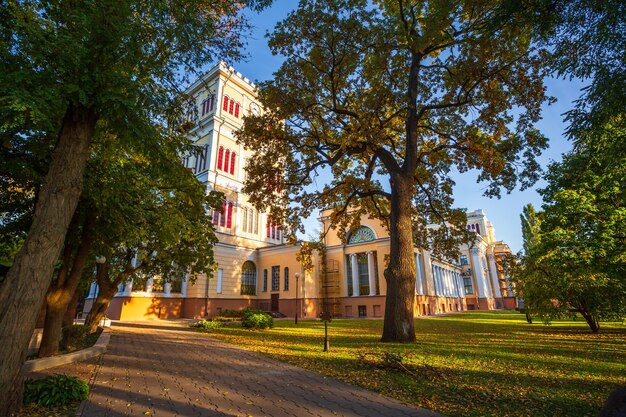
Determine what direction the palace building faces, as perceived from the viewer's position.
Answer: facing the viewer and to the right of the viewer

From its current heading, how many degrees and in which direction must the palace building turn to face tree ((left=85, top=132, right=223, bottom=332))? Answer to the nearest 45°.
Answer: approximately 45° to its right

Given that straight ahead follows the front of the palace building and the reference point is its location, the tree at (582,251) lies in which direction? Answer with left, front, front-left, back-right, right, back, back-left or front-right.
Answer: front

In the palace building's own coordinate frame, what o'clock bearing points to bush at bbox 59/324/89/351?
The bush is roughly at 2 o'clock from the palace building.

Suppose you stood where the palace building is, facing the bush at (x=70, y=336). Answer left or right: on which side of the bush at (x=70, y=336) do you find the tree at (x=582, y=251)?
left

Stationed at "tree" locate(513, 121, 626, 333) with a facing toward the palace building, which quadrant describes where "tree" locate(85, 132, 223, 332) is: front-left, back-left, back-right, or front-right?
front-left

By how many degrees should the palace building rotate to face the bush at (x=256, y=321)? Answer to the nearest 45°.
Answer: approximately 45° to its right
